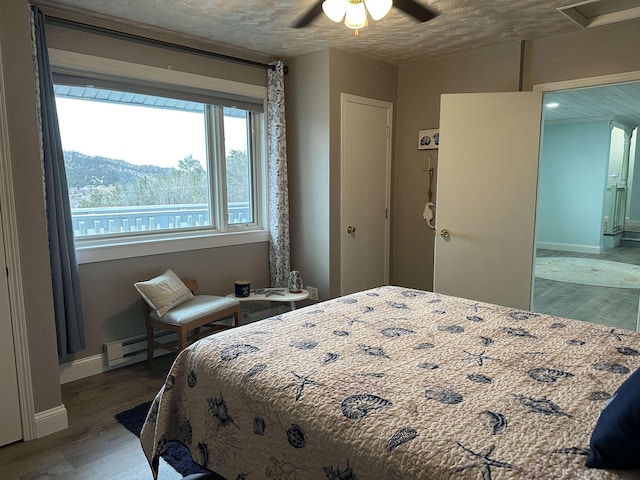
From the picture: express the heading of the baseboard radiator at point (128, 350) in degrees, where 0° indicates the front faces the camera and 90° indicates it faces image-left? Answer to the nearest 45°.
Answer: approximately 315°

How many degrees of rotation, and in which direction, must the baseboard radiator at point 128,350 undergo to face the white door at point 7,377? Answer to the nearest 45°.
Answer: approximately 90° to its right

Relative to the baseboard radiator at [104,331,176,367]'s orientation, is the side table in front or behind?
in front

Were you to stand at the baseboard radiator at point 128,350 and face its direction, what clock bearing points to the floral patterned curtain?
The floral patterned curtain is roughly at 10 o'clock from the baseboard radiator.

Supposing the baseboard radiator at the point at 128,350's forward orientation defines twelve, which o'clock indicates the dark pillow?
The dark pillow is roughly at 1 o'clock from the baseboard radiator.

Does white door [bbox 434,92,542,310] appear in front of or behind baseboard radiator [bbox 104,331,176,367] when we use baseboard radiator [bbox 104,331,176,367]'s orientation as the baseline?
in front
